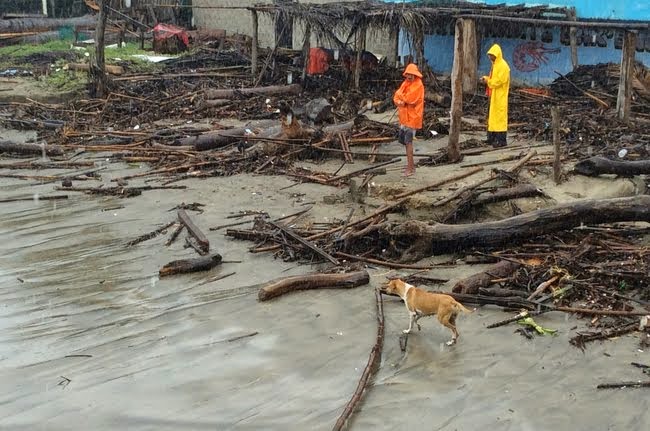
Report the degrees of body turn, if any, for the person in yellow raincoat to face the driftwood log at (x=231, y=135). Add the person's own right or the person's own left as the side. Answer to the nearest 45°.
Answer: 0° — they already face it

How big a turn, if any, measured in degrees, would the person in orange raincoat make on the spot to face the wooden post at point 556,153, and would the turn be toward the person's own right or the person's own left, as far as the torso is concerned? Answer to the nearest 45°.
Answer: approximately 90° to the person's own left

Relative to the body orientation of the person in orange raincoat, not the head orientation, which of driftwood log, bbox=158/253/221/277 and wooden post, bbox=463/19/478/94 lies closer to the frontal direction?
the driftwood log

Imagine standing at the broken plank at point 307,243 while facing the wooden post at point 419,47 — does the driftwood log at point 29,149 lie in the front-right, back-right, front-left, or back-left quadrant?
front-left

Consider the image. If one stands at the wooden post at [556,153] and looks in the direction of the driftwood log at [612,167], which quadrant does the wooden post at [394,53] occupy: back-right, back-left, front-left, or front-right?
back-left

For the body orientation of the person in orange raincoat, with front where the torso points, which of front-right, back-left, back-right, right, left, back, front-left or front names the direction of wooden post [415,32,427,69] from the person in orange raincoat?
back-right

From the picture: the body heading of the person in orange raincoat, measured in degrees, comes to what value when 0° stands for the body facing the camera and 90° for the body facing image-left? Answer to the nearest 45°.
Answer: approximately 45°

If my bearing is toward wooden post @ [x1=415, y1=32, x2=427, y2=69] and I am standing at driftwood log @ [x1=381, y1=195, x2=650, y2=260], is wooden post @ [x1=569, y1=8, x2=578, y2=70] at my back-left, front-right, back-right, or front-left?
front-right

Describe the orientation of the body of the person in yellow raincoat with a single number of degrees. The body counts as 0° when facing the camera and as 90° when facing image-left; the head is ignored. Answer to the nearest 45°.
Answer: approximately 90°

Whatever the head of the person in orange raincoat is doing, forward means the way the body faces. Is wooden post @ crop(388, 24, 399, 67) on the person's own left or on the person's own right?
on the person's own right

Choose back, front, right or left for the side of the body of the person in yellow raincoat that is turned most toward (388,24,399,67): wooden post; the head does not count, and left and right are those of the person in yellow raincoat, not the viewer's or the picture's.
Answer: right

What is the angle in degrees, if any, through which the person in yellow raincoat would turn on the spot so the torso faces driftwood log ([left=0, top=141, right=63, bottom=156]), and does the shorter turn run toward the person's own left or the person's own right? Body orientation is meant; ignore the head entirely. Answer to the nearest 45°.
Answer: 0° — they already face it

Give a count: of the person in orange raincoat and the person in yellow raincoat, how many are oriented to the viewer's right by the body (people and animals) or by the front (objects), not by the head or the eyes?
0

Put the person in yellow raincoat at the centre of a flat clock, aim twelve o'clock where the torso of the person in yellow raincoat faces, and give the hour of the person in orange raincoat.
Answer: The person in orange raincoat is roughly at 10 o'clock from the person in yellow raincoat.

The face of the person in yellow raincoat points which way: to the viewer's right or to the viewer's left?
to the viewer's left

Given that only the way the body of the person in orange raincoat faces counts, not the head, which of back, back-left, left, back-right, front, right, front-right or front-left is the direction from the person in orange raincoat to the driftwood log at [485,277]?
front-left
